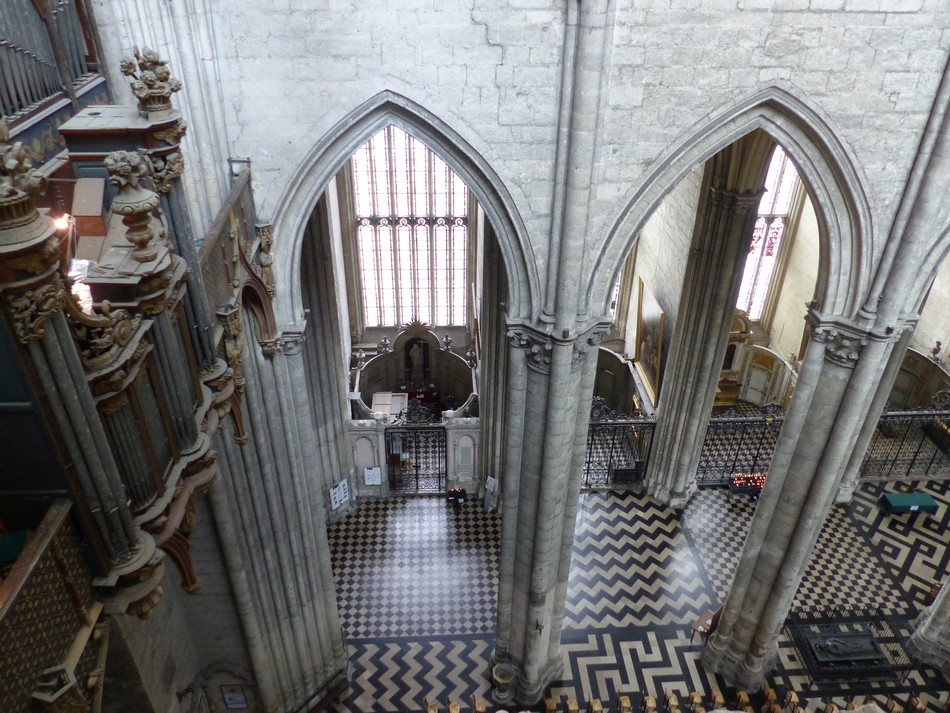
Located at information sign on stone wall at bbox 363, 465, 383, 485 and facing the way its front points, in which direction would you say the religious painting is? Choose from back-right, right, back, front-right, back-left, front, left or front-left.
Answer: left

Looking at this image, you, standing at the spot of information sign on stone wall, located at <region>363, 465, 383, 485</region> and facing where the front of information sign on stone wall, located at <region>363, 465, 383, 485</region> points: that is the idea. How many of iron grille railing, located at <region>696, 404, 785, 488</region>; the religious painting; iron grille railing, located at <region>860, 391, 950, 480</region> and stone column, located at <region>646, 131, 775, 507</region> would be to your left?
4

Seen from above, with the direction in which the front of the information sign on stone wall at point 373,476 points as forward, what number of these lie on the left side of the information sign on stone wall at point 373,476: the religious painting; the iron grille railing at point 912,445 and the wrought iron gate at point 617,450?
3

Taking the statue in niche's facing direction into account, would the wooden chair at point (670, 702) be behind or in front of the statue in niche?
in front

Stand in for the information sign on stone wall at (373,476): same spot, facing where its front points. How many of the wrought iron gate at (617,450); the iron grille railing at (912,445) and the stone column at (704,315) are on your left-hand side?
3

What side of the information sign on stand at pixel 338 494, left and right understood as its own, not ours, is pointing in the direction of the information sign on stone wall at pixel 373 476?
left

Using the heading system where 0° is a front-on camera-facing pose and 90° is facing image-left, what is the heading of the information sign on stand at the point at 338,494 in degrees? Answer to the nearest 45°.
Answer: approximately 315°

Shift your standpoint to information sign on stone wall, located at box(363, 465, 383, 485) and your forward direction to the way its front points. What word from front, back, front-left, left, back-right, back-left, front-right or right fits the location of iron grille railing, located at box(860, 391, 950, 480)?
left

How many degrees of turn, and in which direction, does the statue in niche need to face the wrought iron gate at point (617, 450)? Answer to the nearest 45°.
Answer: approximately 45° to its left

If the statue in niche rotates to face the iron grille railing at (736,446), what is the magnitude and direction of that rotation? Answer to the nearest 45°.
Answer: approximately 45° to its left

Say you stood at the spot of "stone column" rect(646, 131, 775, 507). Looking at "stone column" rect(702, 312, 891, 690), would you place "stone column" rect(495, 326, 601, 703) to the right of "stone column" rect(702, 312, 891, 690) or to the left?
right

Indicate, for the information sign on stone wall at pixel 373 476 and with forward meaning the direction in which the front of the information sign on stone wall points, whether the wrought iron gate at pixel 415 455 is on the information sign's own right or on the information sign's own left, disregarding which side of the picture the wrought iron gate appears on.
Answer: on the information sign's own left

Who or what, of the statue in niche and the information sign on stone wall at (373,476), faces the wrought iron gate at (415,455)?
the statue in niche

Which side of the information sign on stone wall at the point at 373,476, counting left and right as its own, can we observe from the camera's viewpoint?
front

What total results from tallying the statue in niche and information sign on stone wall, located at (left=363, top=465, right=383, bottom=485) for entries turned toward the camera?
2

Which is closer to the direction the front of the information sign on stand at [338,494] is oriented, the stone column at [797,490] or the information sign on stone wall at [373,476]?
the stone column
